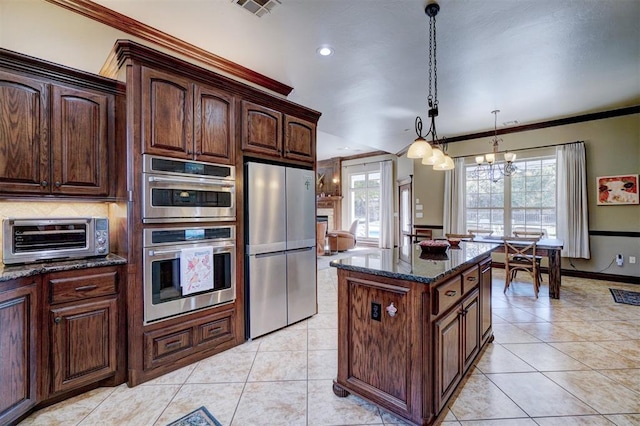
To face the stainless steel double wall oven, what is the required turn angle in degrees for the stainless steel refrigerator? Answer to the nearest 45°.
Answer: approximately 90° to its right

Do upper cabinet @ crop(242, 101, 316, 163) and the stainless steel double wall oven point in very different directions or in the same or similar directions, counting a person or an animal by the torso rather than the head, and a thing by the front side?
same or similar directions

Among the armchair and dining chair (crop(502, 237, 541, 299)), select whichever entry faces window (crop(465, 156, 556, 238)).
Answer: the dining chair

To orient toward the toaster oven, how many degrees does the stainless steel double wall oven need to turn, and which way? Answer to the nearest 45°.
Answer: approximately 135° to its right

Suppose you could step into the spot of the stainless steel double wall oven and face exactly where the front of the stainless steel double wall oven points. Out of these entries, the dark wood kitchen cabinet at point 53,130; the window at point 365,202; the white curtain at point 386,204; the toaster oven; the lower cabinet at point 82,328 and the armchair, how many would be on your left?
3

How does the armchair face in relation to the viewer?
to the viewer's left

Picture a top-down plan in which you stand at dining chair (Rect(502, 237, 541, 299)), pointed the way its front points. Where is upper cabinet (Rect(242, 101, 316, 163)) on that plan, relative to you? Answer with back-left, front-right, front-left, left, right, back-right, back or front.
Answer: back-left

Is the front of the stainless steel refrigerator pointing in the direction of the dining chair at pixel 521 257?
no

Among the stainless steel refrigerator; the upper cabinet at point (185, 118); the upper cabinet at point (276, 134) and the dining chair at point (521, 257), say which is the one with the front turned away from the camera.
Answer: the dining chair

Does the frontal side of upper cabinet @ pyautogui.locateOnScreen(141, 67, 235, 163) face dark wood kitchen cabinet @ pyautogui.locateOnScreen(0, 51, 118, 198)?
no

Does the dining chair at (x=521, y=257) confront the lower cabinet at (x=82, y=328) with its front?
no

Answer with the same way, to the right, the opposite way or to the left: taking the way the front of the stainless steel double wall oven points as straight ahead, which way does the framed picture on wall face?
to the right

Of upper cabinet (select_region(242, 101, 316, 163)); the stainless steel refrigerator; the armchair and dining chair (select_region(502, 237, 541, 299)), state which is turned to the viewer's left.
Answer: the armchair

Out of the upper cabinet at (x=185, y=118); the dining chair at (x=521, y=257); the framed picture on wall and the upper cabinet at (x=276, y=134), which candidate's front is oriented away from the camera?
the dining chair

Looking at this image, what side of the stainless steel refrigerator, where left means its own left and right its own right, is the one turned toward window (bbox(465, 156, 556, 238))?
left

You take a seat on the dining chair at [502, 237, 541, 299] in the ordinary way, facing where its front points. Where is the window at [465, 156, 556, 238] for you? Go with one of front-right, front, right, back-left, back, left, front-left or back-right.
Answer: front

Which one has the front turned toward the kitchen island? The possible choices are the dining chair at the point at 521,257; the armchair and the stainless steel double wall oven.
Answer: the stainless steel double wall oven
